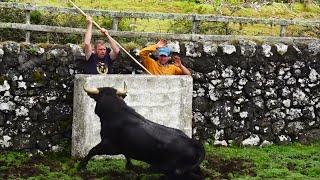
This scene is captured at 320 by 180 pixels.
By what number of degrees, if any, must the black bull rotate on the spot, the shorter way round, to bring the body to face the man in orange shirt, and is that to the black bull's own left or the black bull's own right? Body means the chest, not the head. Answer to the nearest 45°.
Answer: approximately 45° to the black bull's own right

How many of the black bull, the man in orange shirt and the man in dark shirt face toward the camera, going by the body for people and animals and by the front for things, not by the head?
2

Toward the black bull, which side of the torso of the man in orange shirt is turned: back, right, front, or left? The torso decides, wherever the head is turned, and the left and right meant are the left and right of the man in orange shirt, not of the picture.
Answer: front

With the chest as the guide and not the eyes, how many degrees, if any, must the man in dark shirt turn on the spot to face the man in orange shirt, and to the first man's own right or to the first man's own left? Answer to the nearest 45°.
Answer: approximately 90° to the first man's own left

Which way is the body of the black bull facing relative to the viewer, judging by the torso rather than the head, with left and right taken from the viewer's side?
facing away from the viewer and to the left of the viewer

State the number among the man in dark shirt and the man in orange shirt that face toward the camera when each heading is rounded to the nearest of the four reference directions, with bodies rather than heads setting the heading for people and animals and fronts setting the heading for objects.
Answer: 2

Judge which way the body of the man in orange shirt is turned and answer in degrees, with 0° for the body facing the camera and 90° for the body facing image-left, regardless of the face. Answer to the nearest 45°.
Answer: approximately 0°

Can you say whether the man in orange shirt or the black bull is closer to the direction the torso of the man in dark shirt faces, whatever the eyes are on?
the black bull
